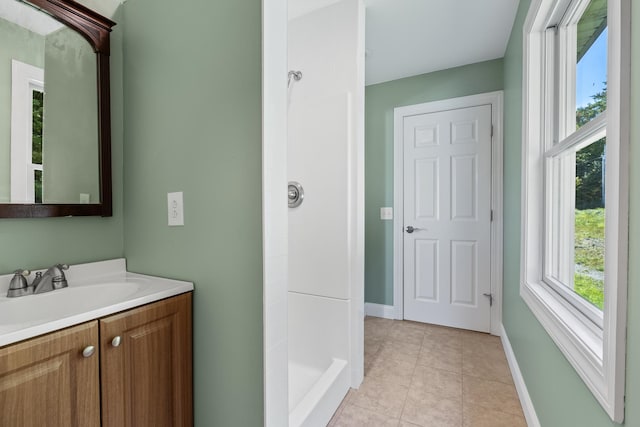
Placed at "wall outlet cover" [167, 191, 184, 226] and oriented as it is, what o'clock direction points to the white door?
The white door is roughly at 7 o'clock from the wall outlet cover.

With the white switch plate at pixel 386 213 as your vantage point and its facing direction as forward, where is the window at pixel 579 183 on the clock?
The window is roughly at 11 o'clock from the white switch plate.

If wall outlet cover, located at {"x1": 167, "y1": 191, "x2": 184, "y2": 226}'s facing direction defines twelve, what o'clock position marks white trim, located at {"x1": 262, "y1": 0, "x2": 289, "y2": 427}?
The white trim is roughly at 9 o'clock from the wall outlet cover.

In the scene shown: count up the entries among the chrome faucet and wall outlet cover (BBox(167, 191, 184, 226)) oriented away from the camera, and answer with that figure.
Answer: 0

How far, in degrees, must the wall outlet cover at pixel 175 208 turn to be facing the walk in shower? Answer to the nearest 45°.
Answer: approximately 135° to its left
